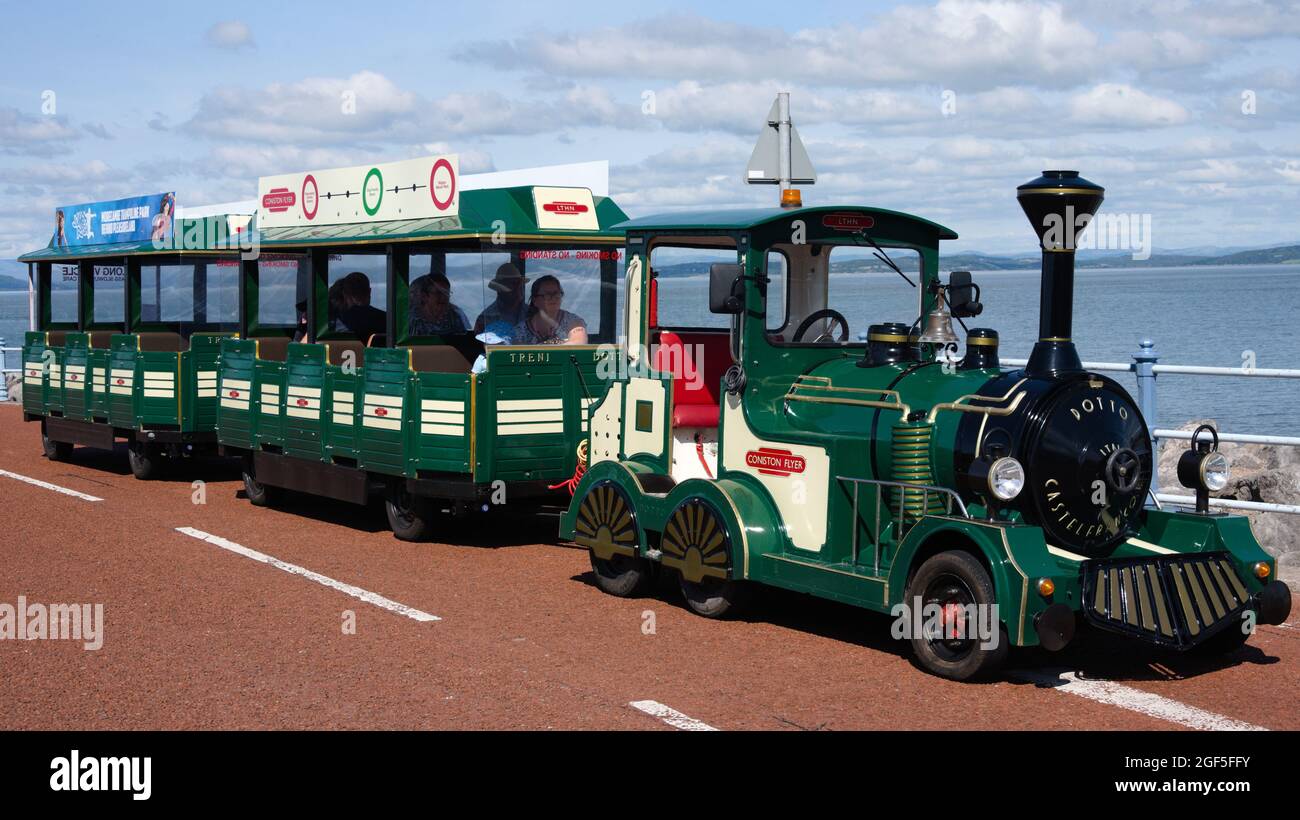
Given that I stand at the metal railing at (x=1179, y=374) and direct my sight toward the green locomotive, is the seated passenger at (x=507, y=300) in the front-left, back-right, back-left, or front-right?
front-right

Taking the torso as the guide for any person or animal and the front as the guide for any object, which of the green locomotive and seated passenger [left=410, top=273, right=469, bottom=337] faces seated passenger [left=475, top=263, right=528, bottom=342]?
seated passenger [left=410, top=273, right=469, bottom=337]

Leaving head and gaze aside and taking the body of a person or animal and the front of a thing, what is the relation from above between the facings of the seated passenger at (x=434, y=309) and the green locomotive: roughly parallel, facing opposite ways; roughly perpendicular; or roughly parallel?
roughly parallel

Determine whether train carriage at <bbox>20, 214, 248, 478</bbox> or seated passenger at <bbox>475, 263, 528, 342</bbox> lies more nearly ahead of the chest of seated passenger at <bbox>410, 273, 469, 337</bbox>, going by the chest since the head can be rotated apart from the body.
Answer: the seated passenger

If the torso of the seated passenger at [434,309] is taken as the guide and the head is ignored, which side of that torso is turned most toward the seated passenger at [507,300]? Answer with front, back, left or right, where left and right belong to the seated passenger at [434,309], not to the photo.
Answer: front

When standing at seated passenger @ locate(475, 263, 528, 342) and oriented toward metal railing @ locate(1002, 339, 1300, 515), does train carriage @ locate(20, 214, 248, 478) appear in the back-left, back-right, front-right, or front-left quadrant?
back-left

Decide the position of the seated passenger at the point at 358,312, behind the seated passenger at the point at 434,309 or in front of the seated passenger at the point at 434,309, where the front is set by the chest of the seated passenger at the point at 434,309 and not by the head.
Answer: behind

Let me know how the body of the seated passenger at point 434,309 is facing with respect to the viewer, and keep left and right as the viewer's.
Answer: facing the viewer and to the right of the viewer

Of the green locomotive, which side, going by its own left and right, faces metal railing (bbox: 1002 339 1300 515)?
left

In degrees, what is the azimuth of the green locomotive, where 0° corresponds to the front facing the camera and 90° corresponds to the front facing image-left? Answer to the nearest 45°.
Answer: approximately 315°

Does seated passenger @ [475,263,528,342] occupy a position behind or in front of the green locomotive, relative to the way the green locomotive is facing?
behind

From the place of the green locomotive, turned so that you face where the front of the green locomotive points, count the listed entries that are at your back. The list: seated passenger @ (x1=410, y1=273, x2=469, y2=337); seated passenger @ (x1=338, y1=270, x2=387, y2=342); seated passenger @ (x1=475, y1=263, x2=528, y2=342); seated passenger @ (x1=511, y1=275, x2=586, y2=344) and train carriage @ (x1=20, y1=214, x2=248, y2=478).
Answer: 5

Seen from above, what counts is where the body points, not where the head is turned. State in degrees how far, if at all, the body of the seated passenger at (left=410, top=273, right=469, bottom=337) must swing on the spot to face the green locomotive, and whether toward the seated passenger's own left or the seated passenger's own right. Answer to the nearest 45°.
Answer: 0° — they already face it

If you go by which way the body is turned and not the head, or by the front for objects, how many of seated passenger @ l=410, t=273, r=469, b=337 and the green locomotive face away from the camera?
0

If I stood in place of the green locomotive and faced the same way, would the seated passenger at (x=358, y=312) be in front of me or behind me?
behind

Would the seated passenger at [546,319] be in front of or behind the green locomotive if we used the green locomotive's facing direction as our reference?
behind

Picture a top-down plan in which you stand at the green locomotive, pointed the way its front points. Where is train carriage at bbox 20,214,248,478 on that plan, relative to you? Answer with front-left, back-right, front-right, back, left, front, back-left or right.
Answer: back
